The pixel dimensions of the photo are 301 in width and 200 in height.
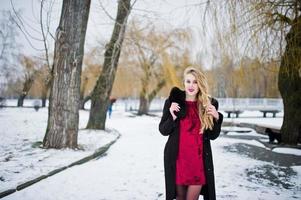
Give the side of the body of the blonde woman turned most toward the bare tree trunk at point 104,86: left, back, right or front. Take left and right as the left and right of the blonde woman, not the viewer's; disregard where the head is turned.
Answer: back

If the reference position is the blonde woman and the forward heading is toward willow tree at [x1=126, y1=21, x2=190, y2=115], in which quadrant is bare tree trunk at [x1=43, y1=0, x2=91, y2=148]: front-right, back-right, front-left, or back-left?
front-left

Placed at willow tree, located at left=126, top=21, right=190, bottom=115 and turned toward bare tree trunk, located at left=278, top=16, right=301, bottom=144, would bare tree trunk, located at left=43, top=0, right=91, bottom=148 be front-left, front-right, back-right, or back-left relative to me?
front-right

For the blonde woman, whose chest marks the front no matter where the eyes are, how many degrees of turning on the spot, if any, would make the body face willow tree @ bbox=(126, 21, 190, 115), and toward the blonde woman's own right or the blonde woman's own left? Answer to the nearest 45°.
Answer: approximately 180°

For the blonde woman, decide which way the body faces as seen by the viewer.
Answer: toward the camera

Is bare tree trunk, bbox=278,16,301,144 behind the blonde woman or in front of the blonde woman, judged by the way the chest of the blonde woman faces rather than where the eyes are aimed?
behind

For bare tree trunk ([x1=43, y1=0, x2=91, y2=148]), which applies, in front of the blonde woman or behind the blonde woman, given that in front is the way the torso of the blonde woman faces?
behind
